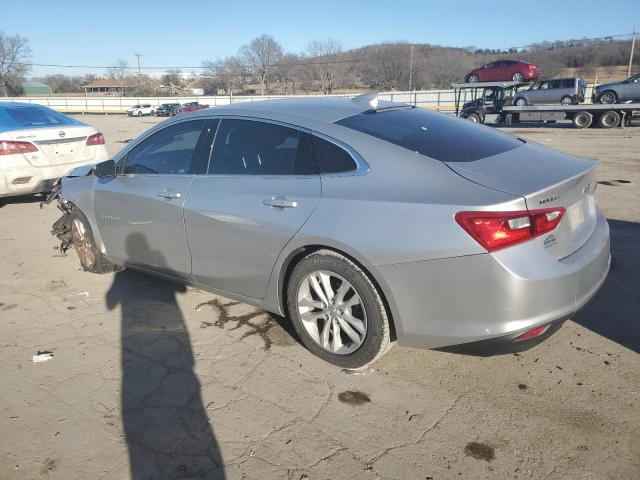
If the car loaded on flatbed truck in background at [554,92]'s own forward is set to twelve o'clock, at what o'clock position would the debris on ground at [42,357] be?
The debris on ground is roughly at 9 o'clock from the car loaded on flatbed truck in background.

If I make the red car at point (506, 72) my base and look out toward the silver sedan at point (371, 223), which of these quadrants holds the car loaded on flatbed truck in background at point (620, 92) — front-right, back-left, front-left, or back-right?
front-left

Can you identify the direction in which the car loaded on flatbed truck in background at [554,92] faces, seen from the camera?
facing to the left of the viewer

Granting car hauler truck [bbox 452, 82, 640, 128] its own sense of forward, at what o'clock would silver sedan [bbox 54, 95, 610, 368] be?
The silver sedan is roughly at 9 o'clock from the car hauler truck.

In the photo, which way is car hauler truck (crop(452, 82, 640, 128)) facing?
to the viewer's left

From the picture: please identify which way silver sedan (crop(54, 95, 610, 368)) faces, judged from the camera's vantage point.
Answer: facing away from the viewer and to the left of the viewer

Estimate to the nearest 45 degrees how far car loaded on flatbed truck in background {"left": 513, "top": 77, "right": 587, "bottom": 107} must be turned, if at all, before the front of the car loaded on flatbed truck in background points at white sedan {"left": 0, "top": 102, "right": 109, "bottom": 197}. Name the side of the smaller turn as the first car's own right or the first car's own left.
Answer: approximately 90° to the first car's own left

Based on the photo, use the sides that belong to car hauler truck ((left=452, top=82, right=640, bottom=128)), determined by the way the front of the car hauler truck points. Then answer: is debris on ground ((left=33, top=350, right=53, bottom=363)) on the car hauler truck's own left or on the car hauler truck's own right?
on the car hauler truck's own left

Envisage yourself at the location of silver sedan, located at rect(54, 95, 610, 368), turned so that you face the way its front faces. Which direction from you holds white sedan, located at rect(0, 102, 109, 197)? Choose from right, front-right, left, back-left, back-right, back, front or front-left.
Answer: front

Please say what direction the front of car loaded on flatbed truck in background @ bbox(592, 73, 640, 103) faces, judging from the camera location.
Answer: facing to the left of the viewer
